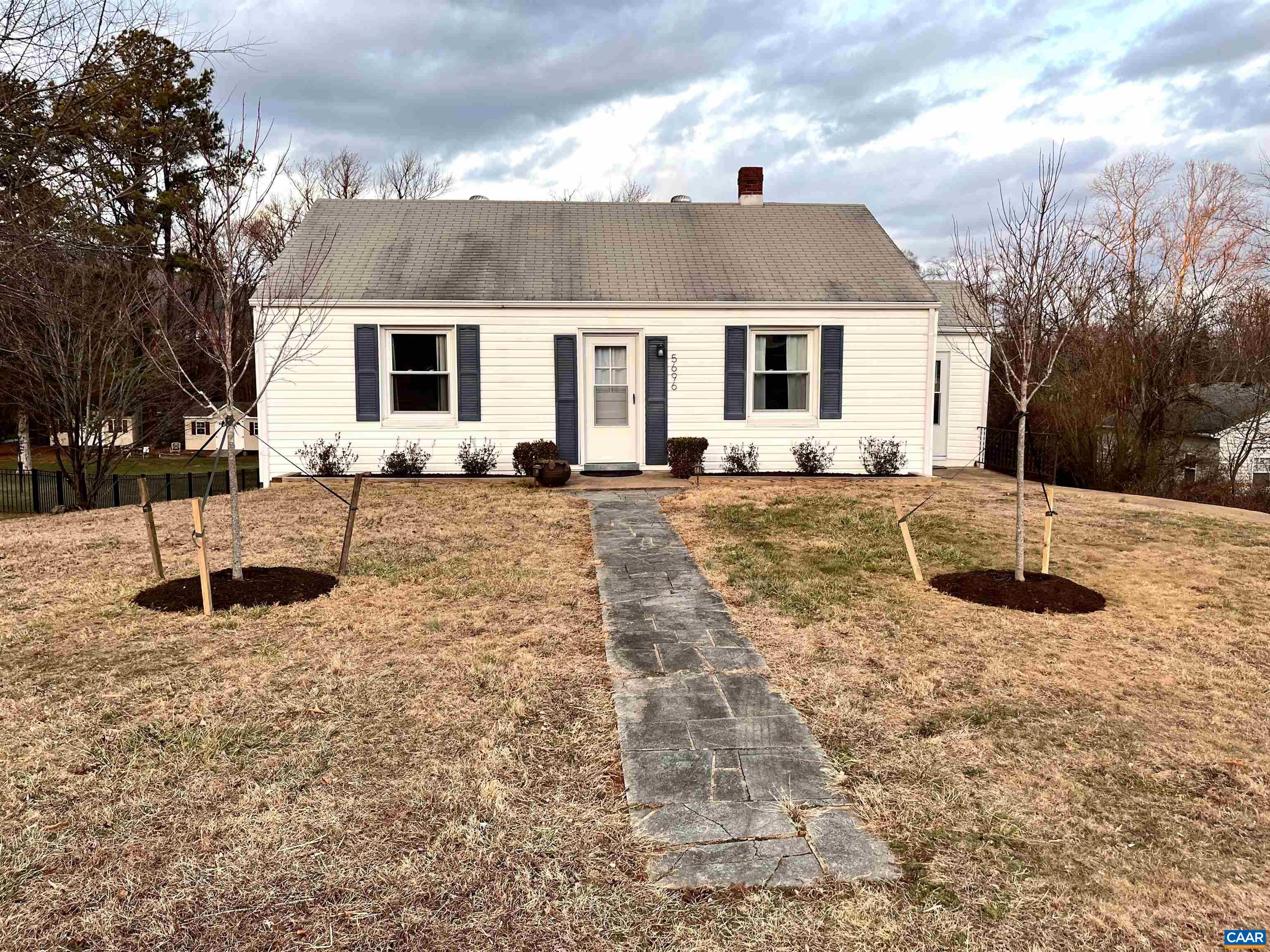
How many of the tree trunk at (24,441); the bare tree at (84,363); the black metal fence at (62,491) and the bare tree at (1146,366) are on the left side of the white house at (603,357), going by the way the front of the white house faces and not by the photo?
1

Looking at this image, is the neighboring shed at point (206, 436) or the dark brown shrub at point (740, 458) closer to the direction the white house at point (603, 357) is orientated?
the dark brown shrub

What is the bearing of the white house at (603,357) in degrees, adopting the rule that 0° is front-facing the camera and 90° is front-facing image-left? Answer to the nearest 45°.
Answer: approximately 0°

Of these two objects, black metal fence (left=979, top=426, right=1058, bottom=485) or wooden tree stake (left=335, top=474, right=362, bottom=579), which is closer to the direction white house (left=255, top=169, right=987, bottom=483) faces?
the wooden tree stake

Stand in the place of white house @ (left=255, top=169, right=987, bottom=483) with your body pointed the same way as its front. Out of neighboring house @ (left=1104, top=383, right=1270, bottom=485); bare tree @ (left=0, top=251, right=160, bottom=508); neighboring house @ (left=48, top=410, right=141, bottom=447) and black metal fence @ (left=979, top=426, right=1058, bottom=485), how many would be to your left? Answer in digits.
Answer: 2

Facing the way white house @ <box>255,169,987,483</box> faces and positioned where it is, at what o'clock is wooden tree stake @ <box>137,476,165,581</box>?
The wooden tree stake is roughly at 1 o'clock from the white house.

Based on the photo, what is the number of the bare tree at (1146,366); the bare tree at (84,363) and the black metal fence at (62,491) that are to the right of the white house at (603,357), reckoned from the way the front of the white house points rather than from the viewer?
2

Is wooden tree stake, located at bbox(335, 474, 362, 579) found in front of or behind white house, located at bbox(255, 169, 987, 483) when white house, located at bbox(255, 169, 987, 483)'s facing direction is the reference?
in front

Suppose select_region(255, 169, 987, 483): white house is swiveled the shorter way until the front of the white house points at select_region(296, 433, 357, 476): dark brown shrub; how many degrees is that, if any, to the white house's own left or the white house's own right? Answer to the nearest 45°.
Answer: approximately 90° to the white house's own right

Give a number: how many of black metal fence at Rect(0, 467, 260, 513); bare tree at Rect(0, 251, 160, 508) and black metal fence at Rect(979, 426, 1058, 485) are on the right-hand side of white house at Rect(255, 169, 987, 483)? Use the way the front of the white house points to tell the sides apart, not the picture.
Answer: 2

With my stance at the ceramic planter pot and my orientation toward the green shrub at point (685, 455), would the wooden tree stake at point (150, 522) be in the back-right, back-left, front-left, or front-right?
back-right

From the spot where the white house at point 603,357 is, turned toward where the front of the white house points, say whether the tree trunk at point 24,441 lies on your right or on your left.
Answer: on your right

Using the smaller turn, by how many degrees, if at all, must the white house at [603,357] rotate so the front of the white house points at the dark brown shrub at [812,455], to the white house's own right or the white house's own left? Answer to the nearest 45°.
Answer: approximately 90° to the white house's own left
